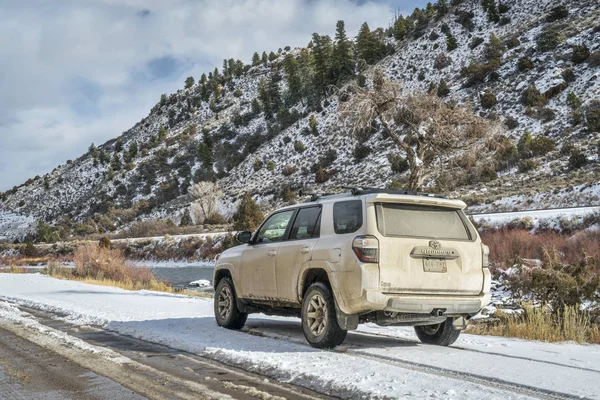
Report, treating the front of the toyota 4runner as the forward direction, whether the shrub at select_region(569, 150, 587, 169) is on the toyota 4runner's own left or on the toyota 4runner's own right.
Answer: on the toyota 4runner's own right

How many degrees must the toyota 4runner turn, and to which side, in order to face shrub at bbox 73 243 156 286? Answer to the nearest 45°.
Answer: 0° — it already faces it

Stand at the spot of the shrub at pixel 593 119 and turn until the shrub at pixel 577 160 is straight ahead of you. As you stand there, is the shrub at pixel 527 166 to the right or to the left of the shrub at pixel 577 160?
right

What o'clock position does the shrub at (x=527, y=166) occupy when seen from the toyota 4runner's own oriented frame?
The shrub is roughly at 2 o'clock from the toyota 4runner.

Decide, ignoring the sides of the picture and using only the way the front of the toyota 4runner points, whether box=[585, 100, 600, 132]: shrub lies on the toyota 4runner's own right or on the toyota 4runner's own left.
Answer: on the toyota 4runner's own right

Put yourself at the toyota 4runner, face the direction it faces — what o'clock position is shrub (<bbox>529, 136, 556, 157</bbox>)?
The shrub is roughly at 2 o'clock from the toyota 4runner.

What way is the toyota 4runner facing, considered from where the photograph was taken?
facing away from the viewer and to the left of the viewer

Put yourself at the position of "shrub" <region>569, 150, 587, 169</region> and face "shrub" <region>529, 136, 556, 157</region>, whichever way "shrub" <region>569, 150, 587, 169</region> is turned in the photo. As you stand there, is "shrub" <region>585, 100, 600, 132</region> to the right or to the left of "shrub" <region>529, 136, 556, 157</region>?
right

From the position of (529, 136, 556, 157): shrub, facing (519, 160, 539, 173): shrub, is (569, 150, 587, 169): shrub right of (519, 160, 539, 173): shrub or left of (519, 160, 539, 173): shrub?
left

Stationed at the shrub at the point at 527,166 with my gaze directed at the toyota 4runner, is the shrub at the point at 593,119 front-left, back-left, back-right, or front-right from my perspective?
back-left
